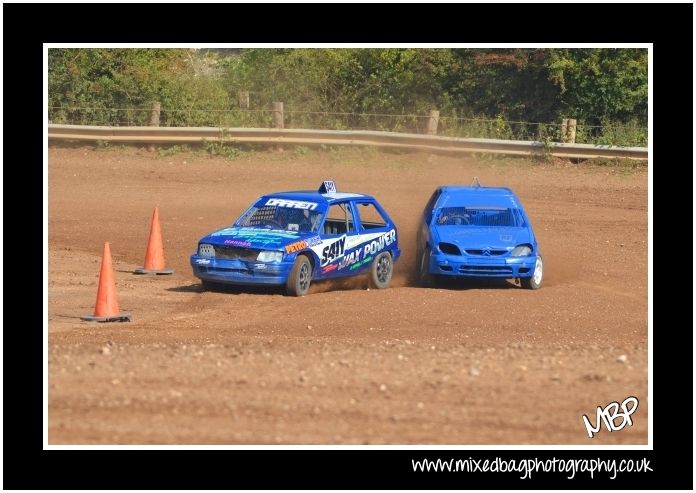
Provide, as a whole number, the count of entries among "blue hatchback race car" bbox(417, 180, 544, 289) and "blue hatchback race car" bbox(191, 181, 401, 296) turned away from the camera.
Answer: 0

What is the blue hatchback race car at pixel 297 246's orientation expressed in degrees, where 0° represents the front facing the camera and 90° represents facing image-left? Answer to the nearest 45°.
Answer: approximately 45°

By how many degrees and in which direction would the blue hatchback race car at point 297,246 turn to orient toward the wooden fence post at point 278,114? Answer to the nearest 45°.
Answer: approximately 135° to its right

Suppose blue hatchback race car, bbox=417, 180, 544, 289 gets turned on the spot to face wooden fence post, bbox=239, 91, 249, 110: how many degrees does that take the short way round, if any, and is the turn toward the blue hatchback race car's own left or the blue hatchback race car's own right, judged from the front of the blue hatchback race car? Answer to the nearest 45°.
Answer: approximately 135° to the blue hatchback race car's own right

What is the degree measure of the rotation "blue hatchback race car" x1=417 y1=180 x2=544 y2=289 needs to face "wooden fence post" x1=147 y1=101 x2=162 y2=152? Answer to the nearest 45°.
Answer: approximately 135° to its right

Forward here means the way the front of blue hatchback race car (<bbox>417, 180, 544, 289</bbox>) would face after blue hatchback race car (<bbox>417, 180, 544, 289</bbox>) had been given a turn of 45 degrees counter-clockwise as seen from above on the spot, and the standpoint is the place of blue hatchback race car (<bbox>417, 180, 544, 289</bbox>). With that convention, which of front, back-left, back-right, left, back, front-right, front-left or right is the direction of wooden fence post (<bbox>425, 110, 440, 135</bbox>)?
back-left

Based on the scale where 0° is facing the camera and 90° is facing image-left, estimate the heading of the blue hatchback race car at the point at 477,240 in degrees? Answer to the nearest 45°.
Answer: approximately 0°

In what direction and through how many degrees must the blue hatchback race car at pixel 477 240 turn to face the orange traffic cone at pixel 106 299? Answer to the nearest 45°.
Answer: approximately 45° to its right

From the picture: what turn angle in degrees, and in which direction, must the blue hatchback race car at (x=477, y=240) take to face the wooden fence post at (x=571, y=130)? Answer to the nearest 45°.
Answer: approximately 180°
